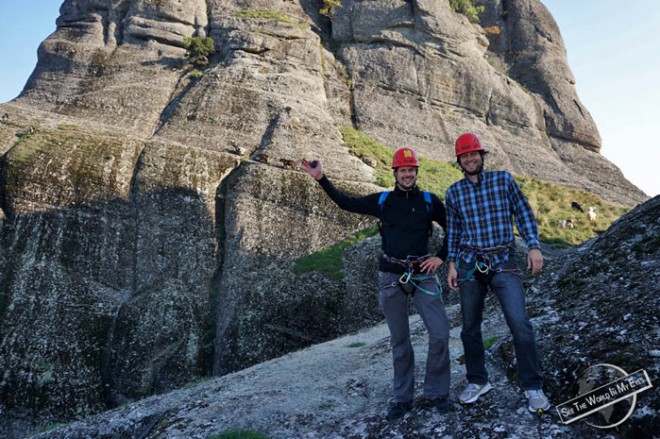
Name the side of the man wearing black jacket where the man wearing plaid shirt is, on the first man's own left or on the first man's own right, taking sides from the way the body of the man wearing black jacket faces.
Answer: on the first man's own left

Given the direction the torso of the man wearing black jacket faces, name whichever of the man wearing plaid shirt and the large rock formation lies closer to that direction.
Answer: the man wearing plaid shirt

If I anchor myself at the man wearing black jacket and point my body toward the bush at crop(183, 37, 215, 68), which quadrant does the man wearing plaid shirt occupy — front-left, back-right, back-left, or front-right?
back-right

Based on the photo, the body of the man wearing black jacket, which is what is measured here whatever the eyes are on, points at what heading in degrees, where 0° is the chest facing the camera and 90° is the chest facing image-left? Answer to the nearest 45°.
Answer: approximately 0°

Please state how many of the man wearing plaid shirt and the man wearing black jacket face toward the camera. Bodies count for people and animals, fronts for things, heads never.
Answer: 2

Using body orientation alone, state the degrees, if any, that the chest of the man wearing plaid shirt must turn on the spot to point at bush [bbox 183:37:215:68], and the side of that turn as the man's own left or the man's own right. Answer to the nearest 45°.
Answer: approximately 135° to the man's own right

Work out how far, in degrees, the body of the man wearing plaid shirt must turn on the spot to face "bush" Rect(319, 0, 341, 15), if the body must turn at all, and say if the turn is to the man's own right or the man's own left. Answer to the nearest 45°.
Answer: approximately 180°

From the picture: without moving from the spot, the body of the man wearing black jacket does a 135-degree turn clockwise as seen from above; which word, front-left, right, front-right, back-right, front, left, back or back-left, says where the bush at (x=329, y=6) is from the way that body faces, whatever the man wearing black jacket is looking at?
front-right

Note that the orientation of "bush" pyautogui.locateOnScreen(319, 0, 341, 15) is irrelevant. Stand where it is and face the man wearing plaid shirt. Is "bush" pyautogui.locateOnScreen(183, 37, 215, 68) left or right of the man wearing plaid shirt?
right

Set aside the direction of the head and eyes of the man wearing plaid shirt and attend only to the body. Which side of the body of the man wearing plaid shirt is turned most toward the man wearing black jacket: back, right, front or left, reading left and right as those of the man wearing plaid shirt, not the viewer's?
right

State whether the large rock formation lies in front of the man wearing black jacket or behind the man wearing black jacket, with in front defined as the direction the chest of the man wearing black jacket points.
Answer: behind
